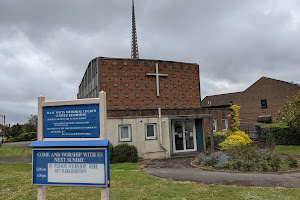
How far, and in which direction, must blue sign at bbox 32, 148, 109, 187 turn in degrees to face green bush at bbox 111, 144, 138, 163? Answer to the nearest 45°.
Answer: approximately 180°

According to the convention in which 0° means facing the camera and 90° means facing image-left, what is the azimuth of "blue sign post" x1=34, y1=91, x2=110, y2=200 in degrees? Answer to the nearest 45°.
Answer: approximately 0°

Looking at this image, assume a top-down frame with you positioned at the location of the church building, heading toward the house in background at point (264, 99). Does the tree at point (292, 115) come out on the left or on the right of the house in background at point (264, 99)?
right

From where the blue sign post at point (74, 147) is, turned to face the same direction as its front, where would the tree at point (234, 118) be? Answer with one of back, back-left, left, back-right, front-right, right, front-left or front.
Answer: back-left

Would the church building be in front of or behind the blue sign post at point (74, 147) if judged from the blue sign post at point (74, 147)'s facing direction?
behind

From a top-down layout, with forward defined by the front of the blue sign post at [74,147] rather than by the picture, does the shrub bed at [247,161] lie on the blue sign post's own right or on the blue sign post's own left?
on the blue sign post's own left

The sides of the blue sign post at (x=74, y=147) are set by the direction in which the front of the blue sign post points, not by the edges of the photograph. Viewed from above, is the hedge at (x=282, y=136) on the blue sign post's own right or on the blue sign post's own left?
on the blue sign post's own left

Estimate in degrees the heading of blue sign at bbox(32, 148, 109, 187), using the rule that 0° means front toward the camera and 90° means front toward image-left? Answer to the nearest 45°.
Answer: approximately 0°
